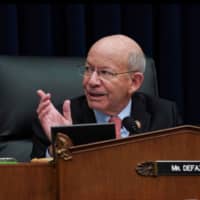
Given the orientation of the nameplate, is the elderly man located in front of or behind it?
behind

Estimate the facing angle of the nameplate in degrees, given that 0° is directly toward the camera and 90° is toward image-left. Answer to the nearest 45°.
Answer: approximately 0°
